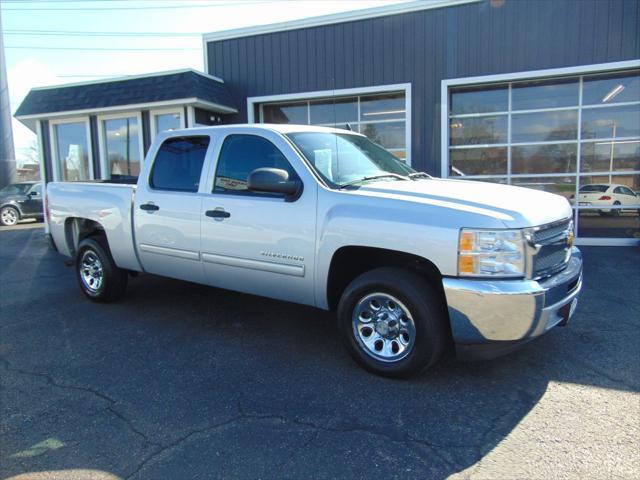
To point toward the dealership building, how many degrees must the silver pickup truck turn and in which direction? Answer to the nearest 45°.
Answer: approximately 135° to its left

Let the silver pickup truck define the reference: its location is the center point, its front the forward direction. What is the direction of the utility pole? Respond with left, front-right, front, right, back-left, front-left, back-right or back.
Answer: back

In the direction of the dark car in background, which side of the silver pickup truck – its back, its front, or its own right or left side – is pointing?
back

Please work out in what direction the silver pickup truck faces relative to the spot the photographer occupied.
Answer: facing the viewer and to the right of the viewer
